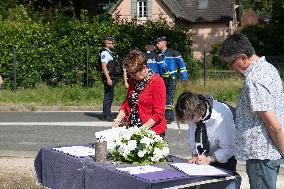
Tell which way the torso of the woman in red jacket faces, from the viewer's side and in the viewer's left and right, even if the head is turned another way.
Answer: facing the viewer and to the left of the viewer

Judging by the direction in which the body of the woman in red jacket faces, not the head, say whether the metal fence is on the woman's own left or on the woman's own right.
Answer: on the woman's own right

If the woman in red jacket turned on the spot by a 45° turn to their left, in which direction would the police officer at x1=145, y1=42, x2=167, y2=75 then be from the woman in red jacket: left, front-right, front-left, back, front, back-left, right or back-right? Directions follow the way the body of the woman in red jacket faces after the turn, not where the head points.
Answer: back

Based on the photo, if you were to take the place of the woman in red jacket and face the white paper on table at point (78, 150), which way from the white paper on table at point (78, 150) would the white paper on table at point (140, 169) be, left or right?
left

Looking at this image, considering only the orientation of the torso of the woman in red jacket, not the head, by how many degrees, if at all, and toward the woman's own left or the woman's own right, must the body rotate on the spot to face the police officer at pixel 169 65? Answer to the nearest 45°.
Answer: approximately 135° to the woman's own right

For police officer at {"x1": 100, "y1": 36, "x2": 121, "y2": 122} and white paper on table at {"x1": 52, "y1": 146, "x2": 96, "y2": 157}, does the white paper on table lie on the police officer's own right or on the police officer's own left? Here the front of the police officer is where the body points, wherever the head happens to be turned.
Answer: on the police officer's own right

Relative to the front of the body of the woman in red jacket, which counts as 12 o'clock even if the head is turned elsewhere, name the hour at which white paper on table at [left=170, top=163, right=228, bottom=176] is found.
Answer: The white paper on table is roughly at 10 o'clock from the woman in red jacket.
